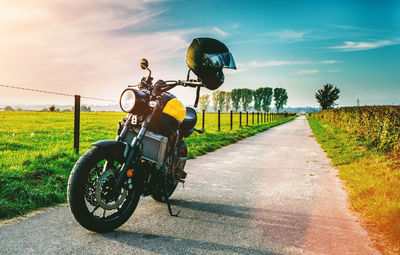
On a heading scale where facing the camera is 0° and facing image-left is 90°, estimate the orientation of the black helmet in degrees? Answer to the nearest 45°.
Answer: approximately 270°

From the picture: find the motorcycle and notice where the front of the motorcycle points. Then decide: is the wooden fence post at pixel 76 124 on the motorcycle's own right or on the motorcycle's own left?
on the motorcycle's own right

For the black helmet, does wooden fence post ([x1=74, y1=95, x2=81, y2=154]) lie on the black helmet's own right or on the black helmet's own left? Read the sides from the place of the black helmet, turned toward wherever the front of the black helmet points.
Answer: on the black helmet's own left
